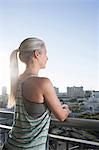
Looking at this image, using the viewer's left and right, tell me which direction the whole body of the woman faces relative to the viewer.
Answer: facing away from the viewer and to the right of the viewer

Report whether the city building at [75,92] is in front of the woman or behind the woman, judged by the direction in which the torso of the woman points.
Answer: in front

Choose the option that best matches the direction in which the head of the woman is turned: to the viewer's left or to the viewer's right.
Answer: to the viewer's right
